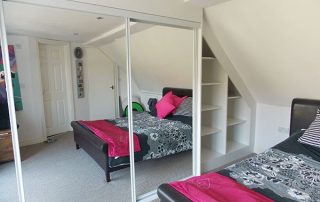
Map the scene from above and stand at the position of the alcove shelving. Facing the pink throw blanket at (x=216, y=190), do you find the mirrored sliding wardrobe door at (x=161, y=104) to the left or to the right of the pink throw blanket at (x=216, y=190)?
right

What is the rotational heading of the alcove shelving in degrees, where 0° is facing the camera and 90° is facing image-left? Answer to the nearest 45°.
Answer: approximately 315°

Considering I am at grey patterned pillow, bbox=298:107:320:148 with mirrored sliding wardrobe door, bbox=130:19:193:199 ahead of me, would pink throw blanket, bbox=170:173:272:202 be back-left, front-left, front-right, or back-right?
front-left

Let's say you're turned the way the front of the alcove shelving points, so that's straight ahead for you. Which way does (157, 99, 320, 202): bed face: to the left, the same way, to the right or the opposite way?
to the right

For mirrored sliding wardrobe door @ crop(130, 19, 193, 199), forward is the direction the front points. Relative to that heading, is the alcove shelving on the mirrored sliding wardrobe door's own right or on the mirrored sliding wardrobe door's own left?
on the mirrored sliding wardrobe door's own left

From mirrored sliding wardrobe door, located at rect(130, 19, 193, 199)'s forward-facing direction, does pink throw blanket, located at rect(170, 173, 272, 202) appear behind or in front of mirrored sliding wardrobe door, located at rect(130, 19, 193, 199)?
in front

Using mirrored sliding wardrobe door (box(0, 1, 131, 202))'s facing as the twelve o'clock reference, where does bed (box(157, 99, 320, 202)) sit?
The bed is roughly at 12 o'clock from the mirrored sliding wardrobe door.

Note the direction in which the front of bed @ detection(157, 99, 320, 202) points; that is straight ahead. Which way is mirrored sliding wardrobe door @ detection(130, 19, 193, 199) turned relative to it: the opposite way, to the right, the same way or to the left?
to the left

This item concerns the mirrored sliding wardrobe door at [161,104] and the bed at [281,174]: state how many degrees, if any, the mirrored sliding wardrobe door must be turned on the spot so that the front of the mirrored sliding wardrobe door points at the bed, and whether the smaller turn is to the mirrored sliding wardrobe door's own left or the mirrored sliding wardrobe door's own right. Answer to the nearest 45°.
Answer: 0° — it already faces it

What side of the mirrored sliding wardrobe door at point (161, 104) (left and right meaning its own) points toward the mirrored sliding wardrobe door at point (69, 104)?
right

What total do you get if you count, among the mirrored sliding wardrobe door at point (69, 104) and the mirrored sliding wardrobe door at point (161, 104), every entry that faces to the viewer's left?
0

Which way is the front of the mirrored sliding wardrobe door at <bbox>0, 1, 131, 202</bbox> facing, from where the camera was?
facing the viewer and to the right of the viewer

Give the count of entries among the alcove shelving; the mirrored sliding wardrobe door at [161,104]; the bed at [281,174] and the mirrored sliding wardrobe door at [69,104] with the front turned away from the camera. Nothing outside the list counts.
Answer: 0

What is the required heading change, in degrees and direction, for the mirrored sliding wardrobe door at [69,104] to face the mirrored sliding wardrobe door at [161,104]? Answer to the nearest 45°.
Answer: approximately 45° to its left

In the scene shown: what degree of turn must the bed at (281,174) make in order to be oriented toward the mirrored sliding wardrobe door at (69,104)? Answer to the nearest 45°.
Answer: approximately 45° to its right

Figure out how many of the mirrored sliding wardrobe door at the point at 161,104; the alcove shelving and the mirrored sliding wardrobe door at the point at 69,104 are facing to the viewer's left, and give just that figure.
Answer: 0

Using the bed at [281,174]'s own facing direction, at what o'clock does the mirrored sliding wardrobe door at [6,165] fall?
The mirrored sliding wardrobe door is roughly at 1 o'clock from the bed.
